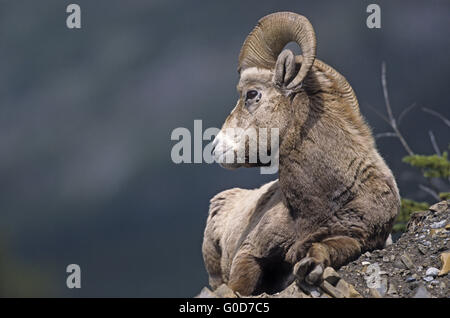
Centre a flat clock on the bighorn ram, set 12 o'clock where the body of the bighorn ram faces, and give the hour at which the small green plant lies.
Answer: The small green plant is roughly at 8 o'clock from the bighorn ram.

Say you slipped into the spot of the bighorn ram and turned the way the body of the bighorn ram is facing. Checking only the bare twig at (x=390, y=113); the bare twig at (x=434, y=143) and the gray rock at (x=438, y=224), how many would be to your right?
0

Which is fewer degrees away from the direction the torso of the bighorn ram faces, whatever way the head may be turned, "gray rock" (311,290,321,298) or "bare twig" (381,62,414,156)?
the gray rock

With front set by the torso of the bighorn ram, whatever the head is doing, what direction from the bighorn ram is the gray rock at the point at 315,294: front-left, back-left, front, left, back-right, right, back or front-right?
front-right

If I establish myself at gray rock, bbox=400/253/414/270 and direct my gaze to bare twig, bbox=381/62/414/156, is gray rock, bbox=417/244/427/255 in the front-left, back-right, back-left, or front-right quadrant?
front-right

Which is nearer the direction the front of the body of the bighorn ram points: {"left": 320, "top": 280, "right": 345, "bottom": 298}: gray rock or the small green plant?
the gray rock

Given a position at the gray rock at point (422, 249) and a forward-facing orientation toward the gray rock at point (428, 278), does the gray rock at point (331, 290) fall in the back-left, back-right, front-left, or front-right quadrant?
front-right
